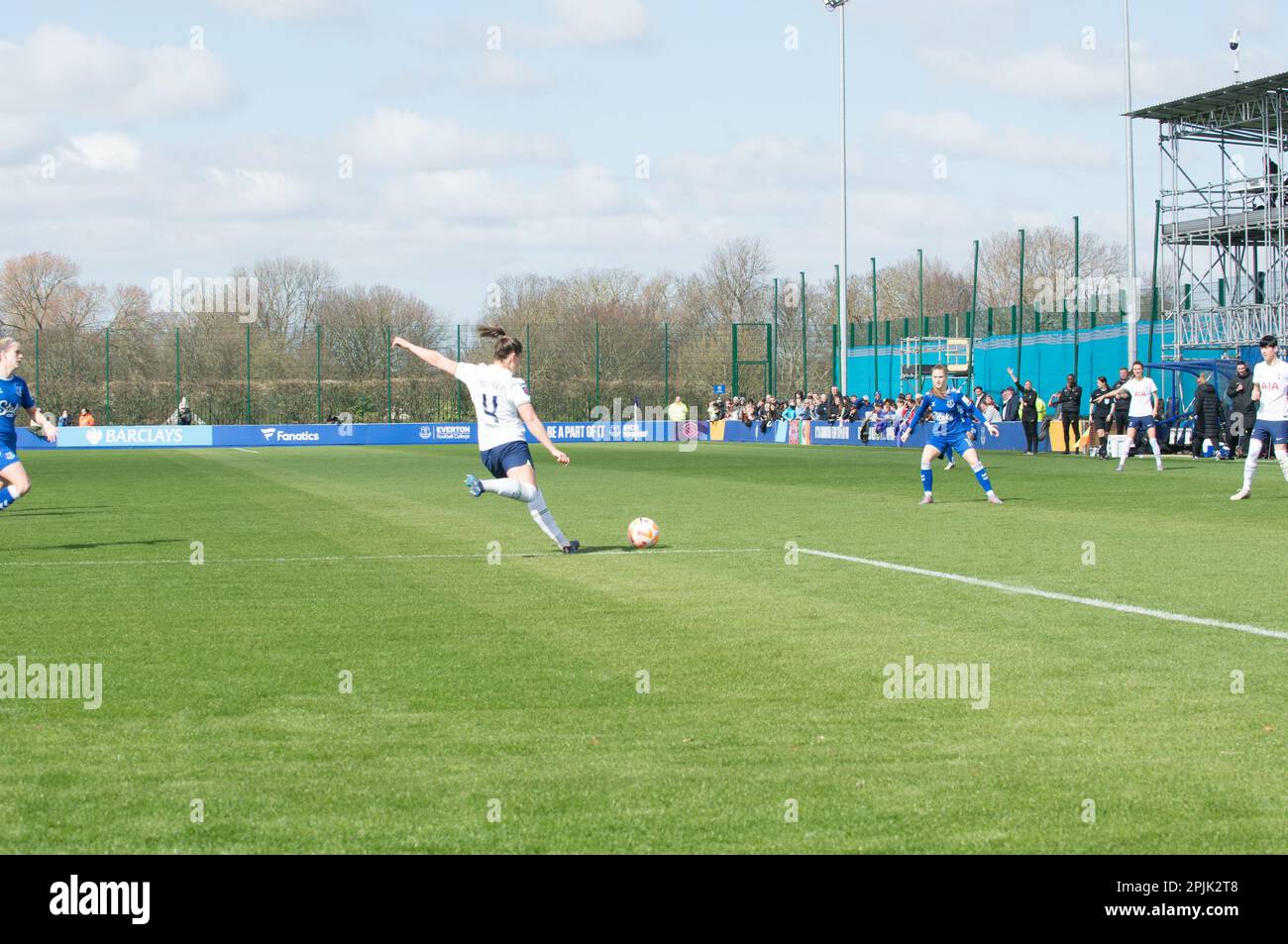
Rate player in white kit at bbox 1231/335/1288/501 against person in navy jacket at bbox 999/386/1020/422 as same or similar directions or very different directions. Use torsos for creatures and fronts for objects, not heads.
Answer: same or similar directions

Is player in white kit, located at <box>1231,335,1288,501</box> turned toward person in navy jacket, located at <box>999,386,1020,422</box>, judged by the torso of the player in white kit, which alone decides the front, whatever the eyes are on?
no

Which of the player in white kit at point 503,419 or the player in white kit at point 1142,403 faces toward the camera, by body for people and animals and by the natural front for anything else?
the player in white kit at point 1142,403

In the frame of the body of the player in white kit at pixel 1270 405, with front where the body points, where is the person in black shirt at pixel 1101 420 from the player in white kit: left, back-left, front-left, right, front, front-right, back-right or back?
back-right

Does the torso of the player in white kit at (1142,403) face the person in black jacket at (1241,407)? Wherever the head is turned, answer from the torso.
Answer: no

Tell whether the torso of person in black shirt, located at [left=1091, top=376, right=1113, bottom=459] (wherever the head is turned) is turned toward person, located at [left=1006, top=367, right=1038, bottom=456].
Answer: no

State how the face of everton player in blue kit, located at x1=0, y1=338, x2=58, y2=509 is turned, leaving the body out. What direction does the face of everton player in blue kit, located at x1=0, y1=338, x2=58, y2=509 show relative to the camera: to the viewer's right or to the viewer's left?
to the viewer's right

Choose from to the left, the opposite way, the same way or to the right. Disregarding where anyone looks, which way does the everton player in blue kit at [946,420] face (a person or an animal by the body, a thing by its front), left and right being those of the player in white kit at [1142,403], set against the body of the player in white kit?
the same way

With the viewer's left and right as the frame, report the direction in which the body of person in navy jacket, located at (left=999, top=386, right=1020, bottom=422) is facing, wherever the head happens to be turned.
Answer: facing the viewer and to the left of the viewer

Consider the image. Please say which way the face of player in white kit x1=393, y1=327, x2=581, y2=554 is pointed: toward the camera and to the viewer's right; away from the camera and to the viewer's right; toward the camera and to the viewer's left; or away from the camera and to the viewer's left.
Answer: away from the camera and to the viewer's right

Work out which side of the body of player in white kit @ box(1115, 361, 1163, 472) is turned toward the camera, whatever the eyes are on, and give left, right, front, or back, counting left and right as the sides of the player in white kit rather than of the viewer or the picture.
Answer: front

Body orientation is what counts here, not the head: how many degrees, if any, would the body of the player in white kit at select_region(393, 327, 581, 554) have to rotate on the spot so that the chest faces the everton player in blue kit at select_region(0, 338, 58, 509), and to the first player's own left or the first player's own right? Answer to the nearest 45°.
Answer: approximately 90° to the first player's own left

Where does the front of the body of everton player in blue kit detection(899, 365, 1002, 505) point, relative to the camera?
toward the camera

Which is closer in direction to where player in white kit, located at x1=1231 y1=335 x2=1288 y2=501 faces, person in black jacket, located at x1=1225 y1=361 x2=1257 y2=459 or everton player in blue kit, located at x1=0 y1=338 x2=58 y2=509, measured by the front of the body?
the everton player in blue kit

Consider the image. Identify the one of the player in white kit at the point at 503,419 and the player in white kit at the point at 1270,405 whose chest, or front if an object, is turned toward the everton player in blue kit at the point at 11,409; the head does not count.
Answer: the player in white kit at the point at 1270,405

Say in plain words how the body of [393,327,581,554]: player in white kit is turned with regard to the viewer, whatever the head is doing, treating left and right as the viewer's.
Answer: facing away from the viewer and to the right of the viewer
